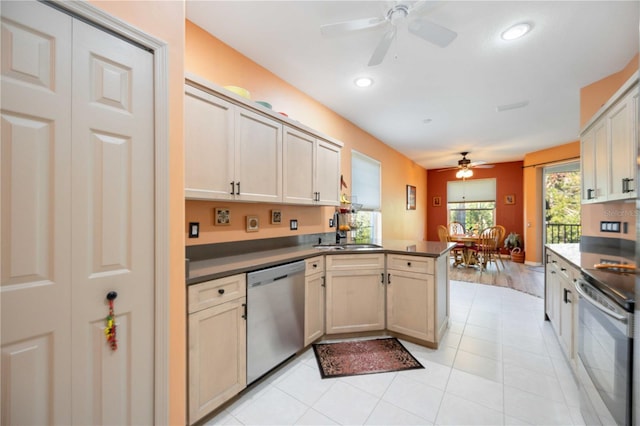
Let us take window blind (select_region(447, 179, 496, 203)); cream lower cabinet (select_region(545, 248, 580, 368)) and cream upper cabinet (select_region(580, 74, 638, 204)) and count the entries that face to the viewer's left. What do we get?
2

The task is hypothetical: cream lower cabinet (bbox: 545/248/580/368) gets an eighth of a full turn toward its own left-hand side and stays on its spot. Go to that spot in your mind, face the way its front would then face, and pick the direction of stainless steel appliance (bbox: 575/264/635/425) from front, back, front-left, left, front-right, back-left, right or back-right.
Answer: front-left

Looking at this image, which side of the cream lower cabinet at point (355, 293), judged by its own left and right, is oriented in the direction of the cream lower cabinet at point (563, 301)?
left

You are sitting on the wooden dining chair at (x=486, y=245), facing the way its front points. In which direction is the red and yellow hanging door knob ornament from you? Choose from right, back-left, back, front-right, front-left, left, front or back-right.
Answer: back-left

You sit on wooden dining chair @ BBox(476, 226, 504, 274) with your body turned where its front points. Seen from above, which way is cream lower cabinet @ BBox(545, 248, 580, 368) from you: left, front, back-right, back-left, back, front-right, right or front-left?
back-left

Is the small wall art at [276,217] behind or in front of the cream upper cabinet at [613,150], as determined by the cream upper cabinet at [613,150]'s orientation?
in front

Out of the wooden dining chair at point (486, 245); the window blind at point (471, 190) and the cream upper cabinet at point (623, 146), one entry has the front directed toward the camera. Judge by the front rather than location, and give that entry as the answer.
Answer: the window blind

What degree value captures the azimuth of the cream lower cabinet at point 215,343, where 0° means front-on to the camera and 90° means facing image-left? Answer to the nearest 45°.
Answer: approximately 315°

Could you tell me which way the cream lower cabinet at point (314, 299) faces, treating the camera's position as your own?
facing the viewer and to the right of the viewer

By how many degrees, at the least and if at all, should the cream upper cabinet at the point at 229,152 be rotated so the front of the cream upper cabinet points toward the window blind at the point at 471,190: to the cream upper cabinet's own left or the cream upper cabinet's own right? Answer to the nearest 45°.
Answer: approximately 90° to the cream upper cabinet's own left

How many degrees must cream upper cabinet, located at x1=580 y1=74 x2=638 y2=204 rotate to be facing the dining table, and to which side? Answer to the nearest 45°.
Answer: approximately 45° to its right

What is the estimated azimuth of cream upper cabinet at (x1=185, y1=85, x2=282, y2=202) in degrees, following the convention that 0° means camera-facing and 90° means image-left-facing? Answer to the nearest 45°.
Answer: approximately 315°

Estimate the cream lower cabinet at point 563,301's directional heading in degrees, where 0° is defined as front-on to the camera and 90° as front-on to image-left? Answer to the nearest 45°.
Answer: approximately 90°

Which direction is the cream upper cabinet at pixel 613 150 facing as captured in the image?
to the viewer's left

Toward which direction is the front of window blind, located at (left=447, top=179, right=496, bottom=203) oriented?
toward the camera

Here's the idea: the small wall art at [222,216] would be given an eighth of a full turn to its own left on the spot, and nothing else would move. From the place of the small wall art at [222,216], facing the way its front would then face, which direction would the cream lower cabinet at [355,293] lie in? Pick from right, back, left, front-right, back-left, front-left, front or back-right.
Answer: front

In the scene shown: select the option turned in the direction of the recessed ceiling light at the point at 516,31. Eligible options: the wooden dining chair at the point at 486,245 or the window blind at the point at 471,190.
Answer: the window blind

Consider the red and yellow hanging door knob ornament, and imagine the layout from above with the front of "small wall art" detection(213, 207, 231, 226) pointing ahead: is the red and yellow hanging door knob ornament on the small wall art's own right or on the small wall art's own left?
on the small wall art's own right

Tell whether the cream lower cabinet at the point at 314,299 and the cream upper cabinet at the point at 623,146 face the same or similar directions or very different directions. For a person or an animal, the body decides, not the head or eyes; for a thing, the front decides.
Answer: very different directions
